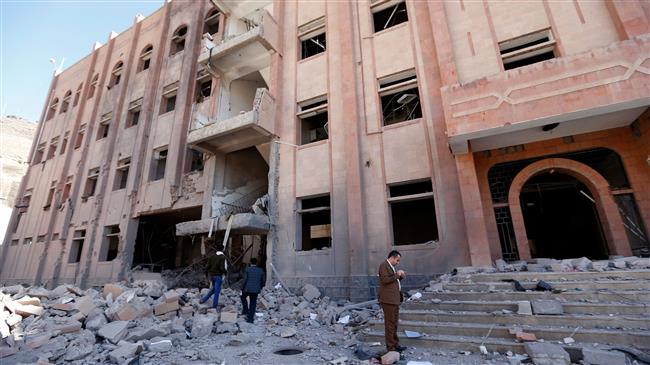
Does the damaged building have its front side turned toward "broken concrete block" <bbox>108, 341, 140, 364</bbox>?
yes

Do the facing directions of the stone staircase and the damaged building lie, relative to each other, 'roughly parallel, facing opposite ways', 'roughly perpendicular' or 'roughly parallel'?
roughly parallel

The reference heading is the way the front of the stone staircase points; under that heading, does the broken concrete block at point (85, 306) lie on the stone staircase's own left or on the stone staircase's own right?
on the stone staircase's own right

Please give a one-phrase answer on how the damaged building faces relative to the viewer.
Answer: facing the viewer and to the left of the viewer

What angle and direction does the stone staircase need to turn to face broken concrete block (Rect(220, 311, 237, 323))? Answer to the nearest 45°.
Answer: approximately 90° to its right

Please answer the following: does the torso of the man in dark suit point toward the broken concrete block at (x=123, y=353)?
no

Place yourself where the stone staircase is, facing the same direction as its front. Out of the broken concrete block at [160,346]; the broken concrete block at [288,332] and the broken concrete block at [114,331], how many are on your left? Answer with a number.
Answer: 0

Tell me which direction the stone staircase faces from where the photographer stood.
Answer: facing the viewer

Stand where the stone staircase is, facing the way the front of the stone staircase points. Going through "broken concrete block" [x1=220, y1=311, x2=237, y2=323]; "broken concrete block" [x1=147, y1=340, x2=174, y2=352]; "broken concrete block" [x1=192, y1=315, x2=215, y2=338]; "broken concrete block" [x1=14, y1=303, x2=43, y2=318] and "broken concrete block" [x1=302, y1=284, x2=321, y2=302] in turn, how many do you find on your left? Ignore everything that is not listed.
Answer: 0
